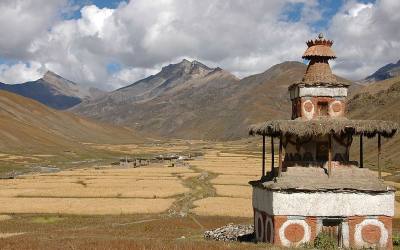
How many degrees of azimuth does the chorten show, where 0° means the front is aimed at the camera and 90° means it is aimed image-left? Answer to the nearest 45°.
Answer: approximately 0°

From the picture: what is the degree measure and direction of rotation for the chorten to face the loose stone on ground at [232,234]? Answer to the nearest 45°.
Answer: approximately 135° to its right
